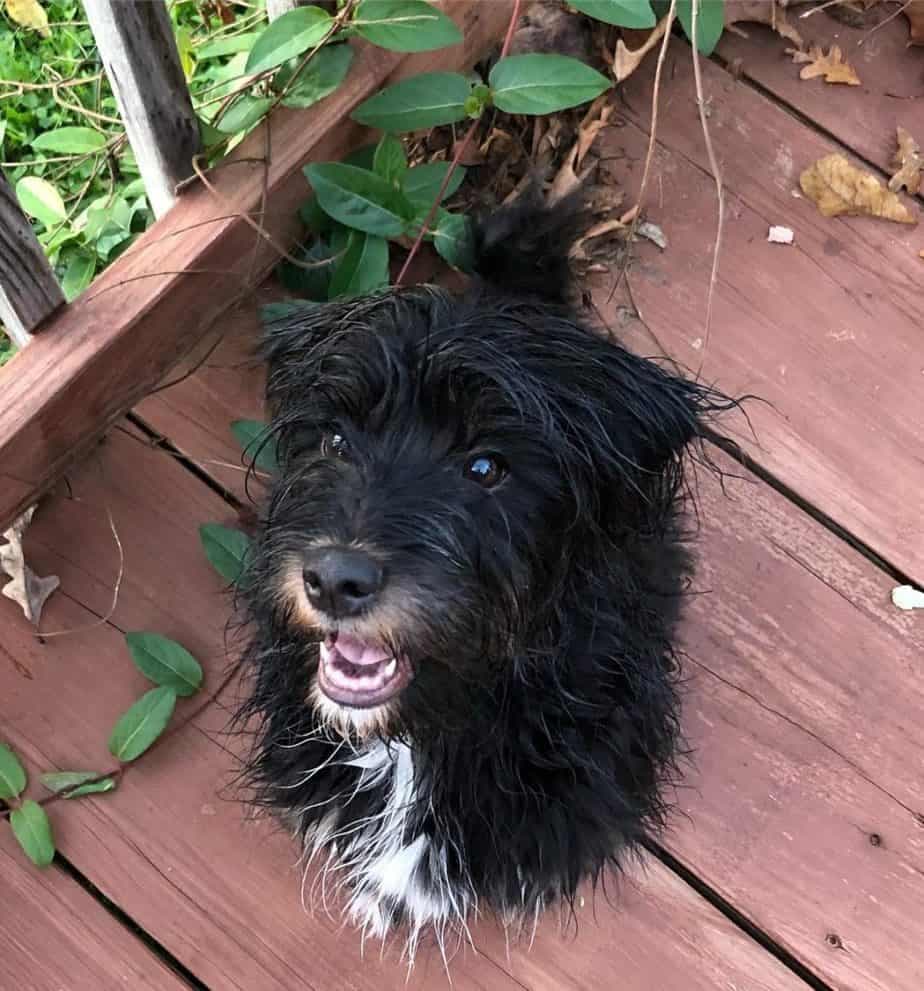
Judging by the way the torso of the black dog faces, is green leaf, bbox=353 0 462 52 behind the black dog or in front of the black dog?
behind

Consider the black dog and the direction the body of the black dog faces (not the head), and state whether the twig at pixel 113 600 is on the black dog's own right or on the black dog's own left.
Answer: on the black dog's own right

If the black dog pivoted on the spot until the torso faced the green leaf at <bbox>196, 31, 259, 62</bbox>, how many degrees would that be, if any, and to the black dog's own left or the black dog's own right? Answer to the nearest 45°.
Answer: approximately 135° to the black dog's own right

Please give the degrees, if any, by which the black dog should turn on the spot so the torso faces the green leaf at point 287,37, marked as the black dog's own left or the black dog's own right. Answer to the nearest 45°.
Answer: approximately 135° to the black dog's own right

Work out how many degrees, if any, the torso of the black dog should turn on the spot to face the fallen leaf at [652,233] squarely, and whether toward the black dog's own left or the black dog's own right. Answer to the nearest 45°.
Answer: approximately 180°

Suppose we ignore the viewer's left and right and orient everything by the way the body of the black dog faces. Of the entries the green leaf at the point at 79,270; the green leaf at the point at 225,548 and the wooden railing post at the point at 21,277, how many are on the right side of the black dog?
3

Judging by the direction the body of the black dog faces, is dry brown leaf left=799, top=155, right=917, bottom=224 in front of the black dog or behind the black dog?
behind

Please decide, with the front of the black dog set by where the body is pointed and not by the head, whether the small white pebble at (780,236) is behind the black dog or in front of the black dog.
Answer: behind

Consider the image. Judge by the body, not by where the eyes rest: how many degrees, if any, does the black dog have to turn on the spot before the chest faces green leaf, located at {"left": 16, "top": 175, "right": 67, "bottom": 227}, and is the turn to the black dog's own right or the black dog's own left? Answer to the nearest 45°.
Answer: approximately 90° to the black dog's own right

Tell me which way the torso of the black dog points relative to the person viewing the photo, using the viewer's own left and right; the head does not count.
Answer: facing the viewer and to the left of the viewer

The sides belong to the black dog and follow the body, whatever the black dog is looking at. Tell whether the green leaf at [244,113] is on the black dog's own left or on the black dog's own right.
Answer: on the black dog's own right

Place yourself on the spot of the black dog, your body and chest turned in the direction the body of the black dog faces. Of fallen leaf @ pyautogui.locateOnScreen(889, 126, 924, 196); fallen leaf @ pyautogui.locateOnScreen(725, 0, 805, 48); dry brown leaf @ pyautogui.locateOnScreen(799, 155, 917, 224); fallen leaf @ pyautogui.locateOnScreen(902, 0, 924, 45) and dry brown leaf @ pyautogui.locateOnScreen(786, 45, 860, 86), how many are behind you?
5

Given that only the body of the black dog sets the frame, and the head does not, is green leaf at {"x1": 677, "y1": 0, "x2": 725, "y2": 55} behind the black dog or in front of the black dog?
behind

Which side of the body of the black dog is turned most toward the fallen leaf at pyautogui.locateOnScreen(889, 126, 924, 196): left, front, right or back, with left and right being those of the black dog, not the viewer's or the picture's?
back
